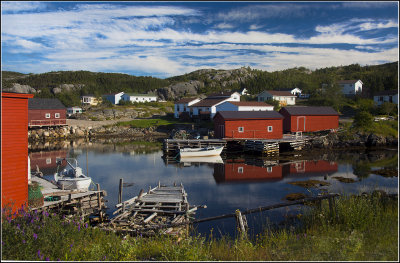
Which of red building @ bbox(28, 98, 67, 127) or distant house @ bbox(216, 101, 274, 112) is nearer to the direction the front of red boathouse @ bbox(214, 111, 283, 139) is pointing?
the red building

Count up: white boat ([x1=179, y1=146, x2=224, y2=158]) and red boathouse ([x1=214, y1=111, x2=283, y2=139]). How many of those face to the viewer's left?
1

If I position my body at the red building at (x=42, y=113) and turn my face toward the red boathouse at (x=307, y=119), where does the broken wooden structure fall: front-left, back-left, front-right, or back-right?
front-right

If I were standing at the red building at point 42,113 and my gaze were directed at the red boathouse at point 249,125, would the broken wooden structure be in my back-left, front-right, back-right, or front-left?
front-right

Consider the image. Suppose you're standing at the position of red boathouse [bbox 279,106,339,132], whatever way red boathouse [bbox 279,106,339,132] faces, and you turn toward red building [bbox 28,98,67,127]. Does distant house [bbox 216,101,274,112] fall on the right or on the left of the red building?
right
